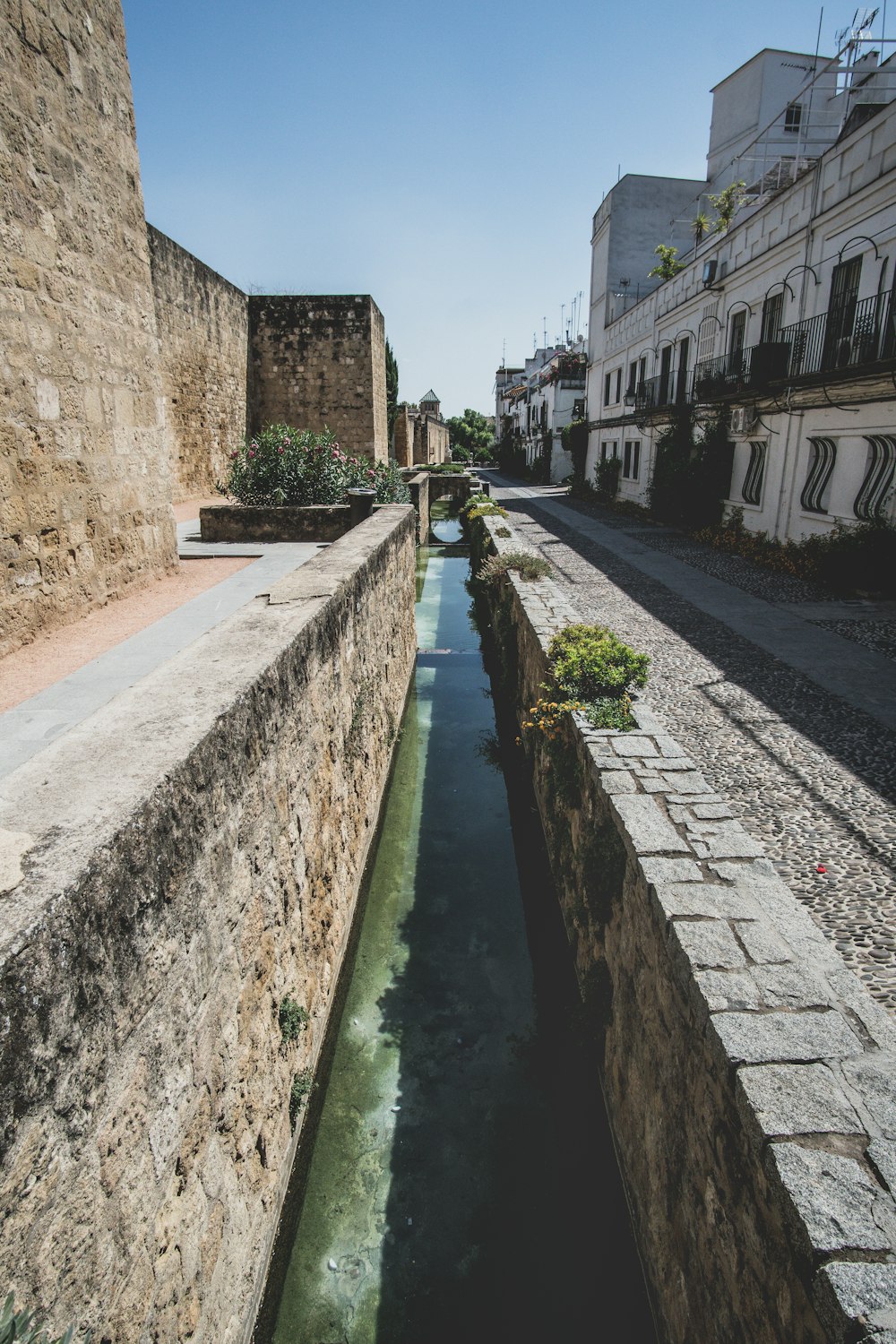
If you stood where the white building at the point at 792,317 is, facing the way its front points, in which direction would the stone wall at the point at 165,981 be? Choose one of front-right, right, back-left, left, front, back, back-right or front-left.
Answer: front-left

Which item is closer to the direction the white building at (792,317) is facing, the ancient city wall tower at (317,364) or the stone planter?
the stone planter

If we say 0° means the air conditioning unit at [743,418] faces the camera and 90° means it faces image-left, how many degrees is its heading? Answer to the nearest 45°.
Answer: approximately 45°

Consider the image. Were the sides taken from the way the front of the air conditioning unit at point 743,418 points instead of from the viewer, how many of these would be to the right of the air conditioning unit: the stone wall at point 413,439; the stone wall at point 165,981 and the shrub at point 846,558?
1

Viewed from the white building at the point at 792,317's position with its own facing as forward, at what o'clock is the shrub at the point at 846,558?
The shrub is roughly at 10 o'clock from the white building.

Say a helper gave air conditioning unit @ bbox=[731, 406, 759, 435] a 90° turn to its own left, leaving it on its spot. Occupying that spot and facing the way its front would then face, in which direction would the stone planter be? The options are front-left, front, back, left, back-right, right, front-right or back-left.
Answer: right

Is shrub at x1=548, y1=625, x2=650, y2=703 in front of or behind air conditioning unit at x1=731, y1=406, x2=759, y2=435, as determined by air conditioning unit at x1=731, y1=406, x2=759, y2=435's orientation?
in front

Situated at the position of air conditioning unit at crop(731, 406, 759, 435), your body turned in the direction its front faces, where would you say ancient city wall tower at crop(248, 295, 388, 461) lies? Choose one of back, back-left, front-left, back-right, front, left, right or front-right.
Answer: front-right

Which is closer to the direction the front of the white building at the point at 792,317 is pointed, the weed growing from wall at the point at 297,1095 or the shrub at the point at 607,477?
the weed growing from wall

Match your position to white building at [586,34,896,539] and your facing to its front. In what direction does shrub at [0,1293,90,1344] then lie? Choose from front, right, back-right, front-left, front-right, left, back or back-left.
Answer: front-left

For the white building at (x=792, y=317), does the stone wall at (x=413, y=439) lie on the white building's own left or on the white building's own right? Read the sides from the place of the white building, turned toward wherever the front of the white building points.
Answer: on the white building's own right

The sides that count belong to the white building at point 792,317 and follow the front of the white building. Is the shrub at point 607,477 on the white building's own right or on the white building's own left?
on the white building's own right

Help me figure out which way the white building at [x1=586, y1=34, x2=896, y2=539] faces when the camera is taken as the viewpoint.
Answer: facing the viewer and to the left of the viewer

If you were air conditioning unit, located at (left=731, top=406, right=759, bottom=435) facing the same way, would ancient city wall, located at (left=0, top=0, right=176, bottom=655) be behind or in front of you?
in front

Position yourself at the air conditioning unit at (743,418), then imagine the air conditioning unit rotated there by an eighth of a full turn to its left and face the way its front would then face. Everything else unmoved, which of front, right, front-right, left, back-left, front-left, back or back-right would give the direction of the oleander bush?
front-right

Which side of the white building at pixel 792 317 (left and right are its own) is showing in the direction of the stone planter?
front

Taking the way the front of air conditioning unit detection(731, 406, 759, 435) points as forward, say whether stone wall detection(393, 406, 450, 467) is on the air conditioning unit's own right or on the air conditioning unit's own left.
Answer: on the air conditioning unit's own right
